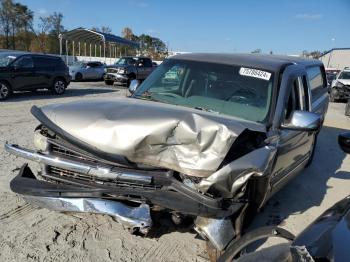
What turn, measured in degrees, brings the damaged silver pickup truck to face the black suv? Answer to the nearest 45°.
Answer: approximately 90° to its right

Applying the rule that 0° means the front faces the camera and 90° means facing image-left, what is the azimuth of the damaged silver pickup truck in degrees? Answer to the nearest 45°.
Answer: approximately 45°

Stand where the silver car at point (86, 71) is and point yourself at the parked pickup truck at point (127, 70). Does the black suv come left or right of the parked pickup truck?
right

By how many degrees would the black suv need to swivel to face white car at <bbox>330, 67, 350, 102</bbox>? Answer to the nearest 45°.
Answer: approximately 135° to its left

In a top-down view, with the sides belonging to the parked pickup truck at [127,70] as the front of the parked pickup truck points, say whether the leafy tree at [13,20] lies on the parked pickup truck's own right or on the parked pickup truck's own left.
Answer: on the parked pickup truck's own right

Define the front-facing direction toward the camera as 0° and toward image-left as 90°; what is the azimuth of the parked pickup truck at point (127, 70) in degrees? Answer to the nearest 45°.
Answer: approximately 45°
